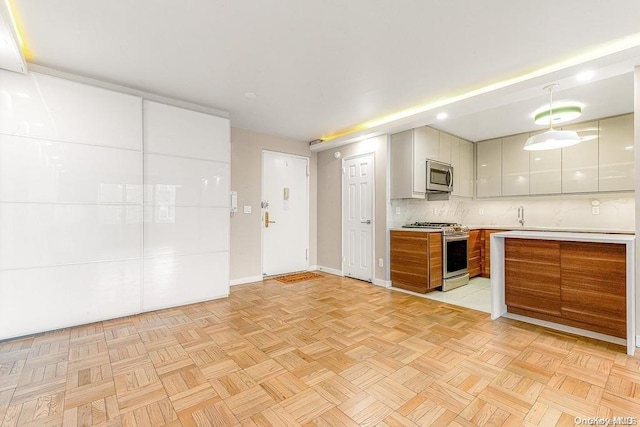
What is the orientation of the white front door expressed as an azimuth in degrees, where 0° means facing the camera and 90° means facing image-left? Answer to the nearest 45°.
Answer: approximately 315°

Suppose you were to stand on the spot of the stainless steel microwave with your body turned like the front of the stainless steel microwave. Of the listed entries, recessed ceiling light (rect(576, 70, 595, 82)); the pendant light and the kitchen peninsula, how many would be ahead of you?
3

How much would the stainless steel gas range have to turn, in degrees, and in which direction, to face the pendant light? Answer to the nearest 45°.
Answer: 0° — it already faces it

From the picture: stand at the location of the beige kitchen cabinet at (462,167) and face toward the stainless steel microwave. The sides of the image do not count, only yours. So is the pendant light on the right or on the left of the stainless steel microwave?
left

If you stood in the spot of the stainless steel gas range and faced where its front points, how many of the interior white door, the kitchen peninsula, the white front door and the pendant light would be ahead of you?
2

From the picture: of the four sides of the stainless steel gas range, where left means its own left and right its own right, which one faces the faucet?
left

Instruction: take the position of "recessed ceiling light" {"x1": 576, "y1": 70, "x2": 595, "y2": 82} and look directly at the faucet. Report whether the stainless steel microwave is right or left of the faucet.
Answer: left

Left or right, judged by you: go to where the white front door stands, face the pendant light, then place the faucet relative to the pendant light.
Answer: left
